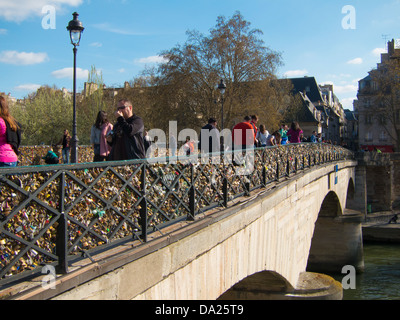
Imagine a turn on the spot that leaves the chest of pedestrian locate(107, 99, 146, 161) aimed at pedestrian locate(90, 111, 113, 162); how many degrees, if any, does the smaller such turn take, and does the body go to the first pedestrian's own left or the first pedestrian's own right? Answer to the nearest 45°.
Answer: approximately 135° to the first pedestrian's own right

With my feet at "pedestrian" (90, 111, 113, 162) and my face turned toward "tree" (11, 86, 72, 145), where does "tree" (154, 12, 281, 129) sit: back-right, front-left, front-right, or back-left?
front-right

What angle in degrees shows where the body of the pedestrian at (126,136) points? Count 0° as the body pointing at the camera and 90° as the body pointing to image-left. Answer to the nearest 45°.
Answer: approximately 45°

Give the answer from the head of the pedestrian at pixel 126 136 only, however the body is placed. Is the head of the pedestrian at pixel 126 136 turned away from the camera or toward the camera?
toward the camera
